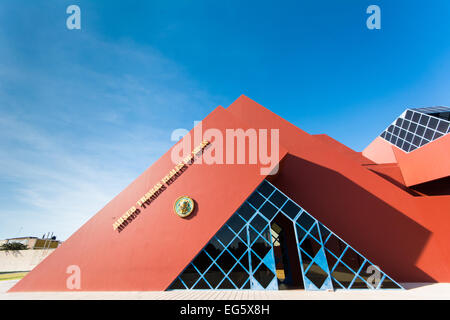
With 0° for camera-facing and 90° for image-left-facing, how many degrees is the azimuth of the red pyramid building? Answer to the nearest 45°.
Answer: approximately 0°
